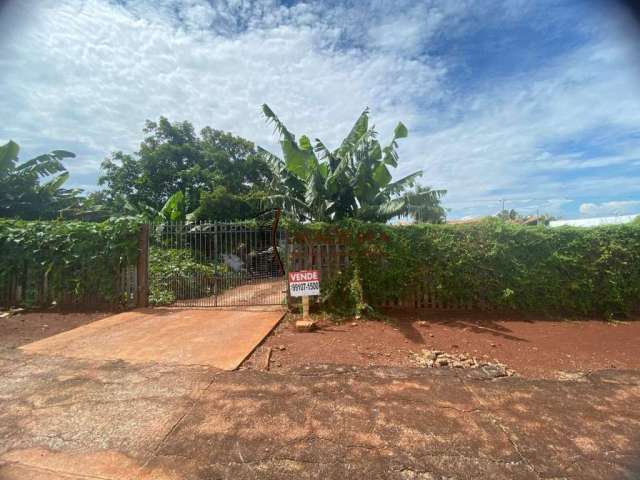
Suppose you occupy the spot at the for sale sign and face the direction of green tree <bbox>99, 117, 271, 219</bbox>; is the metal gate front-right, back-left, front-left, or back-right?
front-left

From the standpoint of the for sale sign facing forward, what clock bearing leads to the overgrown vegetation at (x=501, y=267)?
The overgrown vegetation is roughly at 9 o'clock from the for sale sign.

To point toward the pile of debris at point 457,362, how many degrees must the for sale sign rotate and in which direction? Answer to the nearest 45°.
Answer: approximately 45° to its left

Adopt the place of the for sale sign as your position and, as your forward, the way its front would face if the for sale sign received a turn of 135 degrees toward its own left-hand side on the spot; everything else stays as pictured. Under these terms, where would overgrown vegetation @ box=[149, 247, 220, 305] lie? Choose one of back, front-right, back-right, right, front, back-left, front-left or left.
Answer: left

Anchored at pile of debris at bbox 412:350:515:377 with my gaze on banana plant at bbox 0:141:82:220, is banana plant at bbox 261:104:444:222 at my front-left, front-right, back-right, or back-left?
front-right

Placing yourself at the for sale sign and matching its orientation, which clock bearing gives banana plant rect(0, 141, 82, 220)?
The banana plant is roughly at 4 o'clock from the for sale sign.

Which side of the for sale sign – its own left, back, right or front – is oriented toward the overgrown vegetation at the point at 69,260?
right

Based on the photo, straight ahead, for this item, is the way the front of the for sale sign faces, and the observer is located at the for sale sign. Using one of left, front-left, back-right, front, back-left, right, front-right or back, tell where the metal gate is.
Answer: back-right

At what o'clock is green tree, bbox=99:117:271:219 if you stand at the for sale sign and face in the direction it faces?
The green tree is roughly at 5 o'clock from the for sale sign.

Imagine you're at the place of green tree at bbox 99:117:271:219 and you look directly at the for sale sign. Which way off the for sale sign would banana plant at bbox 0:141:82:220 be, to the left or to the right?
right

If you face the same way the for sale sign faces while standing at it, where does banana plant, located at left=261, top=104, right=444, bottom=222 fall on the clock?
The banana plant is roughly at 7 o'clock from the for sale sign.

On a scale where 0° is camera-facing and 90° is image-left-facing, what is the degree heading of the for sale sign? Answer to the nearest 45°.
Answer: approximately 0°
